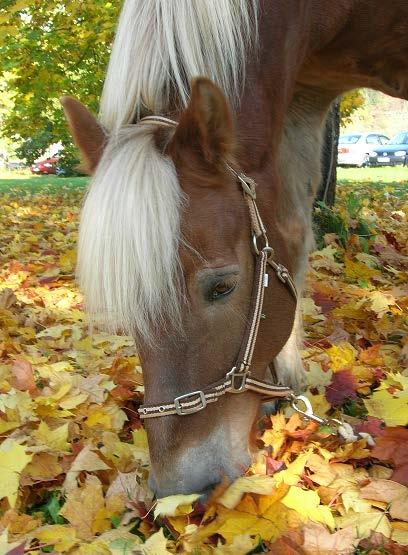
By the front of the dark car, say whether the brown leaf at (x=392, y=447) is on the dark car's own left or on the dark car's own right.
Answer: on the dark car's own left

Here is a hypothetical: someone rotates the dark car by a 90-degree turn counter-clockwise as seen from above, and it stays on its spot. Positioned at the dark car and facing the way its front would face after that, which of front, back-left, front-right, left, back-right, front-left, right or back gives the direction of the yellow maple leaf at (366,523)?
front-right

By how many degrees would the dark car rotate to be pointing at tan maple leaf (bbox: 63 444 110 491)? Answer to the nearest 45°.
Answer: approximately 45° to its left

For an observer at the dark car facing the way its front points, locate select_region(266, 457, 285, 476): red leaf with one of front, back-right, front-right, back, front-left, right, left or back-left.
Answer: front-left

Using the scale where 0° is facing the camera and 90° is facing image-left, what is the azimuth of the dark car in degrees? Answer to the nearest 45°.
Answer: approximately 45°

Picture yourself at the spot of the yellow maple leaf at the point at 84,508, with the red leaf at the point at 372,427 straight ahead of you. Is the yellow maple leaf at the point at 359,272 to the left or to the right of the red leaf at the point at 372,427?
left

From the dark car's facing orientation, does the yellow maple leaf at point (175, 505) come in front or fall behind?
in front

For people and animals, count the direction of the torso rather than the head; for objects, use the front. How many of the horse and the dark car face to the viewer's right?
0

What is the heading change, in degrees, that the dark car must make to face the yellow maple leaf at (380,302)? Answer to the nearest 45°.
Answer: approximately 45° to its left

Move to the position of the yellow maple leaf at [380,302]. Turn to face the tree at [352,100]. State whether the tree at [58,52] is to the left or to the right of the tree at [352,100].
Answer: left

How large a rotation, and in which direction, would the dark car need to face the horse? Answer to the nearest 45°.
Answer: approximately 45° to its left

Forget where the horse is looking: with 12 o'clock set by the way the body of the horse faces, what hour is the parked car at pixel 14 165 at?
The parked car is roughly at 4 o'clock from the horse.

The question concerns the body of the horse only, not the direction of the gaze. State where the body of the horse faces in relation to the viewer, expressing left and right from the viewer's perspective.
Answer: facing the viewer and to the left of the viewer

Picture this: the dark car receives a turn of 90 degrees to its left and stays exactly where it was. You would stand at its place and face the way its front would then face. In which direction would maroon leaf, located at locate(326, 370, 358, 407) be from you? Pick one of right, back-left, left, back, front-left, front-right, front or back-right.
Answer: front-right
